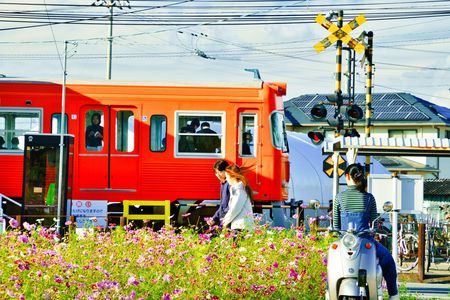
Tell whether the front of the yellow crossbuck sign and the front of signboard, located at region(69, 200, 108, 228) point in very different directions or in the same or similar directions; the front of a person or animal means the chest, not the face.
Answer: same or similar directions

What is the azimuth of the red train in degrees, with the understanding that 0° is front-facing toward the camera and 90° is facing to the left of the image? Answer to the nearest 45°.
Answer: approximately 270°

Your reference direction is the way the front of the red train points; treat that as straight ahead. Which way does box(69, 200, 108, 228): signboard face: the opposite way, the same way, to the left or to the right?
to the right

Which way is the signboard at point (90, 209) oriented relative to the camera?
toward the camera

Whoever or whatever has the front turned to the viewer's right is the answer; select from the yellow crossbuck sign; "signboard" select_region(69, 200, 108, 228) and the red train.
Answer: the red train

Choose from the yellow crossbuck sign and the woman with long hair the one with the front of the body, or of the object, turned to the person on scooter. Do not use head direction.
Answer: the yellow crossbuck sign

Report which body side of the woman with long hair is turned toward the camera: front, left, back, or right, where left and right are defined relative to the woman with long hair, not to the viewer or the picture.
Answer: left

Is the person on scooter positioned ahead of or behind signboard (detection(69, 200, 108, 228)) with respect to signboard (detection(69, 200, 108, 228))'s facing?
ahead

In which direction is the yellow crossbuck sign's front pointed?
toward the camera

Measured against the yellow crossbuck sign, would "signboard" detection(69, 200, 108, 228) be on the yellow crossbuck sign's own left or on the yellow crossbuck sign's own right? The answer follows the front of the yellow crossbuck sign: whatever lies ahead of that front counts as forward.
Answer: on the yellow crossbuck sign's own right

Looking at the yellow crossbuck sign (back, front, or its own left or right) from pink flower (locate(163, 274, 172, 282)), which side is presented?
front

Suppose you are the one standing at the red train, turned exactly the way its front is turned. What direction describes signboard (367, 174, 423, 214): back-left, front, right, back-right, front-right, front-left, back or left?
front-right
